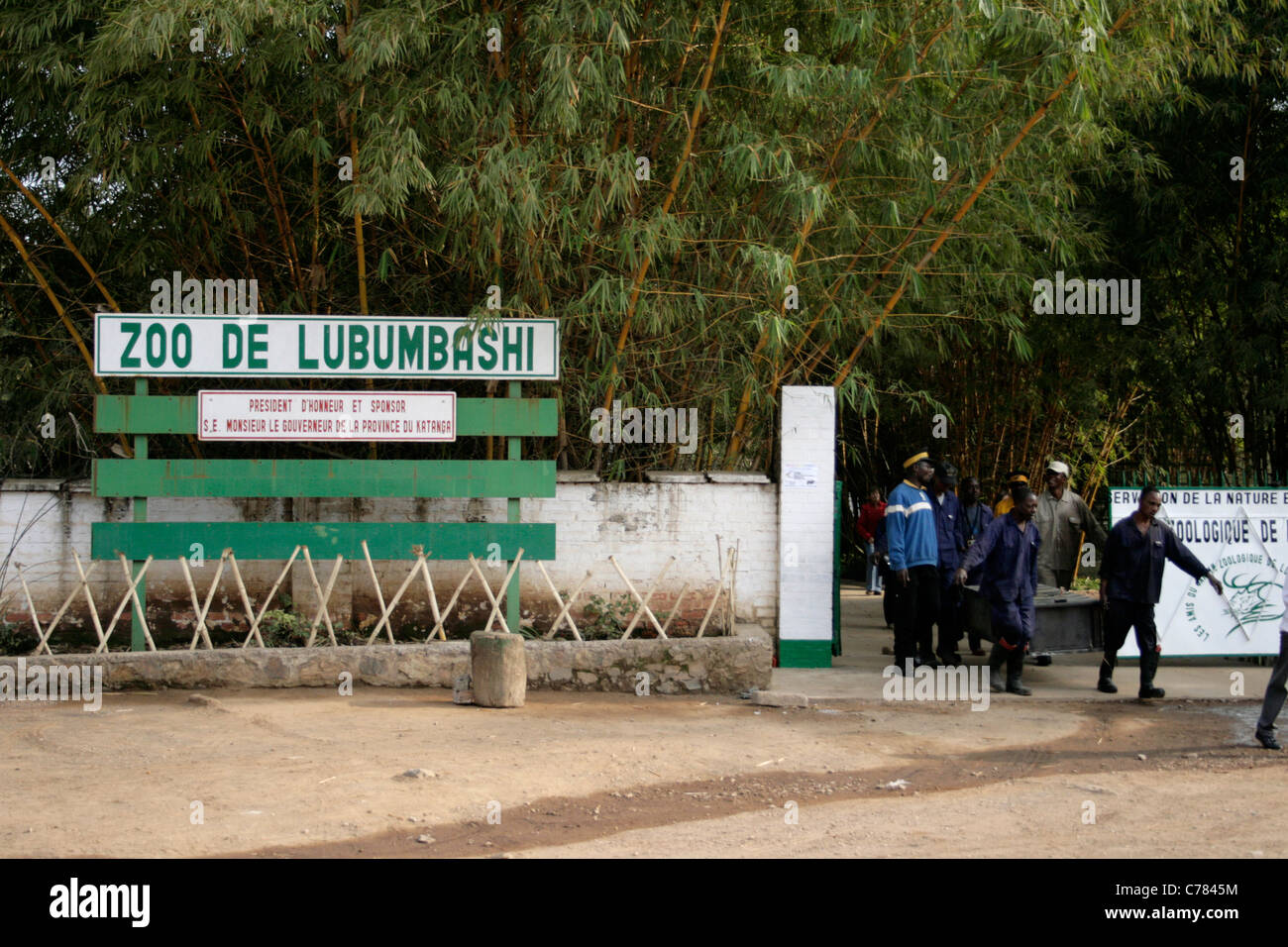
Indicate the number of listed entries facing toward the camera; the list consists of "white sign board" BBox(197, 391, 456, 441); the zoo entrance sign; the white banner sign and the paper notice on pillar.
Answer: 4

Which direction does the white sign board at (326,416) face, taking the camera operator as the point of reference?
facing the viewer

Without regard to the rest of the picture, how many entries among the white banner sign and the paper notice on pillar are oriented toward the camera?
2

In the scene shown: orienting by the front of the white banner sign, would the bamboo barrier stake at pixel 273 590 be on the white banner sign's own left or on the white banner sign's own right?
on the white banner sign's own right

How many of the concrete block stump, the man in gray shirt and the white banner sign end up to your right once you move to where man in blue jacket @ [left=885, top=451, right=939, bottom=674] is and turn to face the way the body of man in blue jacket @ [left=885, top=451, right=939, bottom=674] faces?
1

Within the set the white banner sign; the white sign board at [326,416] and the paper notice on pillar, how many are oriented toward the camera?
3

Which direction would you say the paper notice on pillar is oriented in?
toward the camera

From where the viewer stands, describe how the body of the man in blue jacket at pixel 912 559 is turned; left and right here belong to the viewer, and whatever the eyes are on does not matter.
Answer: facing the viewer and to the right of the viewer

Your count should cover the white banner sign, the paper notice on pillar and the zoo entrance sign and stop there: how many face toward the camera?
3

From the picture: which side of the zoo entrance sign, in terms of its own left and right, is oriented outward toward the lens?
front
